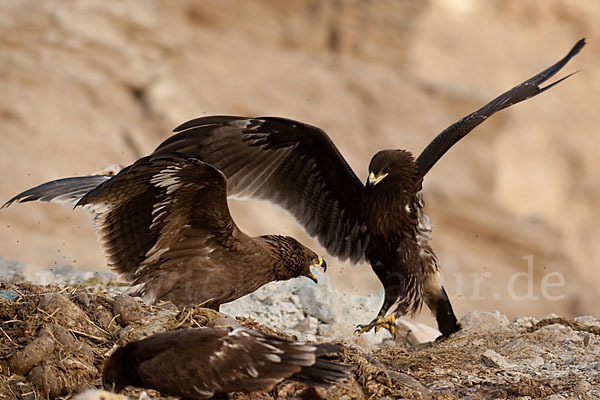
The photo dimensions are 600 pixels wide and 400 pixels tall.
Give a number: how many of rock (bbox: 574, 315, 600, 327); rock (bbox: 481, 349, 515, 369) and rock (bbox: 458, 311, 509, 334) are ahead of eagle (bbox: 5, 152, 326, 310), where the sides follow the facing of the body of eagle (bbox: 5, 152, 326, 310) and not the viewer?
3

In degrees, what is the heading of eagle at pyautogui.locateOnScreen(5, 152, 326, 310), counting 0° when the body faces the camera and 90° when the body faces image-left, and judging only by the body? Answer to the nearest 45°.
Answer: approximately 270°

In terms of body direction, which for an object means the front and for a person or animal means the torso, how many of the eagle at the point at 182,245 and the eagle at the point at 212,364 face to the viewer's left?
1

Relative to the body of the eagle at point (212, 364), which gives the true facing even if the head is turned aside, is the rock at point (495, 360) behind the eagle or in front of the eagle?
behind

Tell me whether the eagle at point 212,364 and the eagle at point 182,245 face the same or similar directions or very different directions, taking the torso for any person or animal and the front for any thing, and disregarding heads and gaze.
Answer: very different directions

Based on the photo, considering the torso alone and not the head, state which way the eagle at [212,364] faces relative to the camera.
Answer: to the viewer's left
